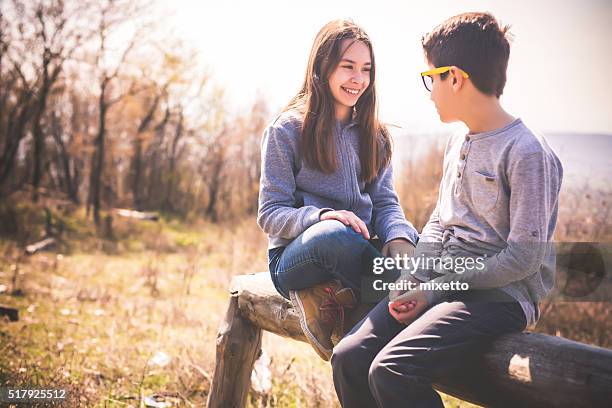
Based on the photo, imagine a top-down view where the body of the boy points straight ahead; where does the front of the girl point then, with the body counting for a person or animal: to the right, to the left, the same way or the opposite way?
to the left

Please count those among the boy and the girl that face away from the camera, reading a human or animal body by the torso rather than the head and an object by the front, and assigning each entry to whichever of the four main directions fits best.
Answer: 0

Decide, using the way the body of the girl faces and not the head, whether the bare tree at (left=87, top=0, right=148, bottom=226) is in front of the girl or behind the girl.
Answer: behind

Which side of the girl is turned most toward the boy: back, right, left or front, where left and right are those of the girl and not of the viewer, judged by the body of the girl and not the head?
front

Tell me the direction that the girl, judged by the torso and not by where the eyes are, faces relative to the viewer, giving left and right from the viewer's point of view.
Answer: facing the viewer and to the right of the viewer

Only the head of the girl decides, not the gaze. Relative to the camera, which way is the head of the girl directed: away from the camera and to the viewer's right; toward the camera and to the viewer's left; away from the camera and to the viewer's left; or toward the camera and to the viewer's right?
toward the camera and to the viewer's right

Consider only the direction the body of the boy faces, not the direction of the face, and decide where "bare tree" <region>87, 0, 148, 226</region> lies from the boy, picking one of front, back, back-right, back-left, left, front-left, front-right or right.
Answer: right
